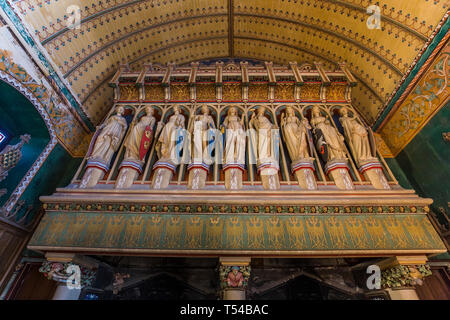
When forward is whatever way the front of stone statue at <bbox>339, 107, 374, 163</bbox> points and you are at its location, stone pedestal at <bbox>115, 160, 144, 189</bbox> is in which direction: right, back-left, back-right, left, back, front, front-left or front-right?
front-right

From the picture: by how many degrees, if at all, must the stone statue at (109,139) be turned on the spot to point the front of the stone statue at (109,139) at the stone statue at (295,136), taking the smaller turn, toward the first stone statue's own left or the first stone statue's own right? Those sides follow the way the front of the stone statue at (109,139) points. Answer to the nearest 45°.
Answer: approximately 45° to the first stone statue's own left

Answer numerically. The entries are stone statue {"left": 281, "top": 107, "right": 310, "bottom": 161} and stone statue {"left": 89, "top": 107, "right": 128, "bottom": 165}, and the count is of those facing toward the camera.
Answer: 2

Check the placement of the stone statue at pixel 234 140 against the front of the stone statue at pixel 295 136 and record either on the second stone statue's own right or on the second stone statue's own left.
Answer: on the second stone statue's own right

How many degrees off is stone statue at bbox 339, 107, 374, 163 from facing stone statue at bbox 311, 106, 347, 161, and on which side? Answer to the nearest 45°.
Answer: approximately 45° to its right

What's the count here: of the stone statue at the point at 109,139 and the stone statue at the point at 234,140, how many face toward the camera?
2

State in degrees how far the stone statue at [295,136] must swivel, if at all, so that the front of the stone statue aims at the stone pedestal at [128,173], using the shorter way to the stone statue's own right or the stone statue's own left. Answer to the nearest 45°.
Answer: approximately 90° to the stone statue's own right

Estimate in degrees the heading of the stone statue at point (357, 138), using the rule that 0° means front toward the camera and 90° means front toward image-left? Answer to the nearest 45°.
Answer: approximately 0°

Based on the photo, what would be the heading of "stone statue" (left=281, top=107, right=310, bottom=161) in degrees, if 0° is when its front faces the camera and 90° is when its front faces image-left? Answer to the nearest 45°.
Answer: approximately 0°
